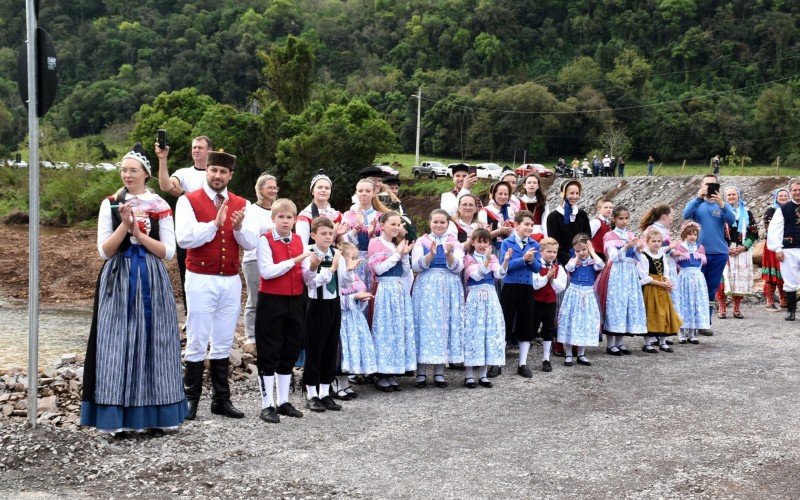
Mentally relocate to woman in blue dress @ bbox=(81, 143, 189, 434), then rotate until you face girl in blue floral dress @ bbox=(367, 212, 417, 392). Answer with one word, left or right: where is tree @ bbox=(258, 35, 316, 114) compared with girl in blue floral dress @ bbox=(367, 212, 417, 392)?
left

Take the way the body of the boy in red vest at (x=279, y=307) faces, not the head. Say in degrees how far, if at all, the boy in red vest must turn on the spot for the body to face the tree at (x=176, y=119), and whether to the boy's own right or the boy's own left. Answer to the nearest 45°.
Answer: approximately 135° to the boy's own left

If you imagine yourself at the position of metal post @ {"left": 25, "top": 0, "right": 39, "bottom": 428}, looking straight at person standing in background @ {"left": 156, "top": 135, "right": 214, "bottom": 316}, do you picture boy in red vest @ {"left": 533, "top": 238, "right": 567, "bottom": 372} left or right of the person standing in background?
right

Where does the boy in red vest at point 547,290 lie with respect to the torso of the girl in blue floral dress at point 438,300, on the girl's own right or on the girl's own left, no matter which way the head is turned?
on the girl's own left

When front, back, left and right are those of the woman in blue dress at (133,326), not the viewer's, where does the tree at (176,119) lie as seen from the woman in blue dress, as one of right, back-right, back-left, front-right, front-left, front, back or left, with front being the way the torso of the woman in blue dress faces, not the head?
back

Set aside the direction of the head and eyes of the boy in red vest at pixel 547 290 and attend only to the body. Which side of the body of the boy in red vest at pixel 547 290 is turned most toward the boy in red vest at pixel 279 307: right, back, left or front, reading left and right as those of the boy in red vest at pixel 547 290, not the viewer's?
right
